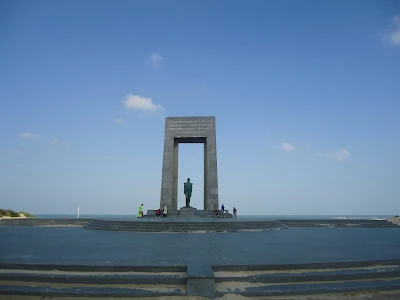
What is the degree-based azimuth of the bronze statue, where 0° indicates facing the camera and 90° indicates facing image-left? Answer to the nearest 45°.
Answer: approximately 0°
